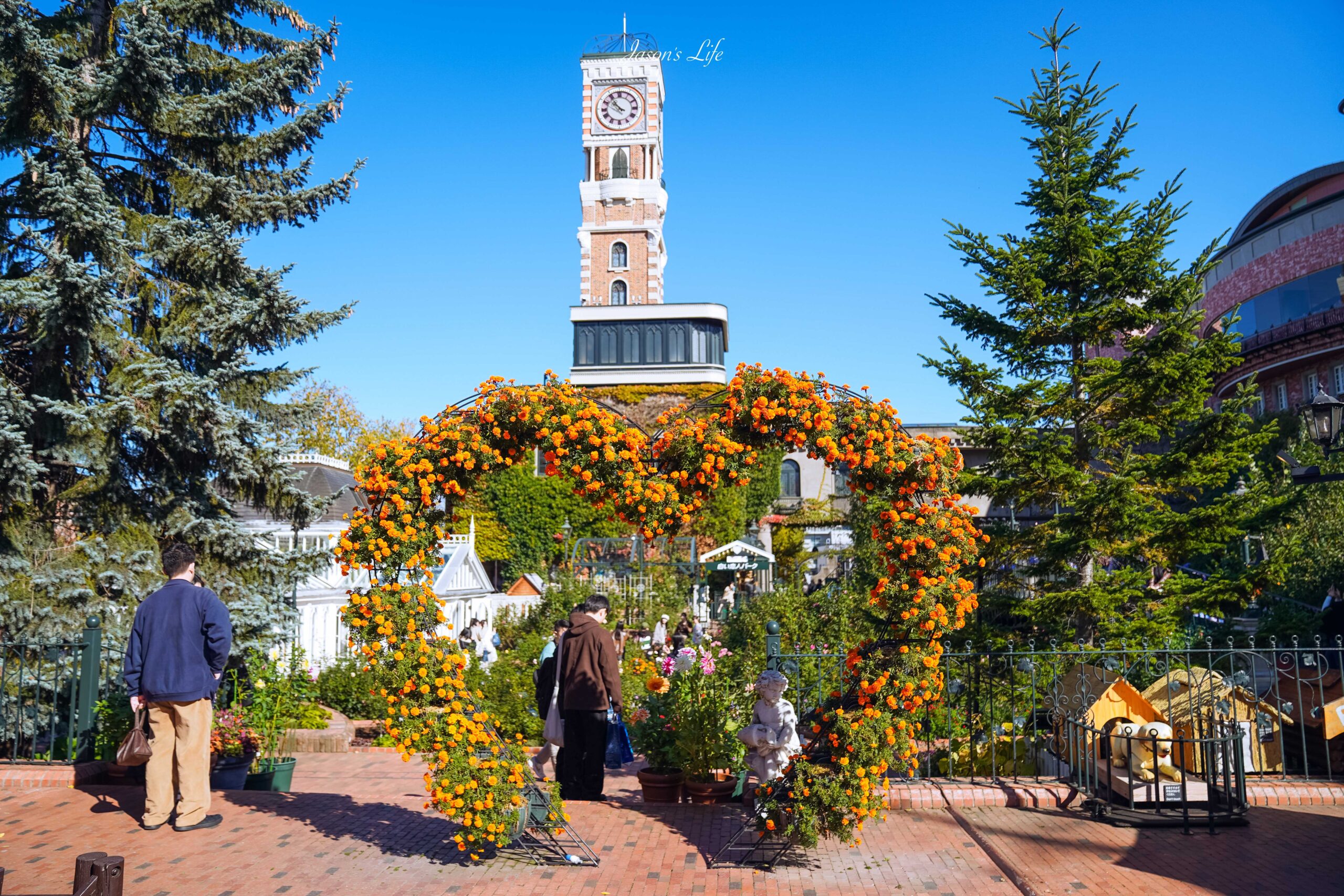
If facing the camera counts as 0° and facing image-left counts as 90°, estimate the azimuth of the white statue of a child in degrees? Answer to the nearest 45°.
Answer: approximately 0°

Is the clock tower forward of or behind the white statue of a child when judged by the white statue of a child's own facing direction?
behind

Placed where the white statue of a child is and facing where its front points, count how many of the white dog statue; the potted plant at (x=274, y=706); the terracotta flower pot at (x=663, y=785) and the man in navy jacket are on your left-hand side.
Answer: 1

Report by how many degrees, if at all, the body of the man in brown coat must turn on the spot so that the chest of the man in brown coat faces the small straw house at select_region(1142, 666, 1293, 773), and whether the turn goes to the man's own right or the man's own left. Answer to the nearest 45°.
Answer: approximately 45° to the man's own right

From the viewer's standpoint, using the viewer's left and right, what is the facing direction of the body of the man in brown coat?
facing away from the viewer and to the right of the viewer

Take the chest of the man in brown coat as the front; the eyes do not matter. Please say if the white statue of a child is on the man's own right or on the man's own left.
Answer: on the man's own right

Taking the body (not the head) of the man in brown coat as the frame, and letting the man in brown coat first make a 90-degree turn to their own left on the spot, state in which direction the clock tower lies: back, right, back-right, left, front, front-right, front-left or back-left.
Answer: front-right

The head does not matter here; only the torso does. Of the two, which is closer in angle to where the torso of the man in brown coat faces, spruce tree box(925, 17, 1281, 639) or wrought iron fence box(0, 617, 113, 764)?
the spruce tree

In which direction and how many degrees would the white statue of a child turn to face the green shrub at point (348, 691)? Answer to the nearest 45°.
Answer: approximately 135° to its right

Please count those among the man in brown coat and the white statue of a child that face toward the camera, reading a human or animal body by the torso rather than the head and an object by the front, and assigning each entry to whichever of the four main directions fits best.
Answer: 1

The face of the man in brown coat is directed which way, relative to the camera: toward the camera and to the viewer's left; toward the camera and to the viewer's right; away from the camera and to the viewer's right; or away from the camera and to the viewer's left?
away from the camera and to the viewer's right

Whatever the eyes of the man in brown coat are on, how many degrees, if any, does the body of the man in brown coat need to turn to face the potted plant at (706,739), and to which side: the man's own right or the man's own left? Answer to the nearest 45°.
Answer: approximately 45° to the man's own right

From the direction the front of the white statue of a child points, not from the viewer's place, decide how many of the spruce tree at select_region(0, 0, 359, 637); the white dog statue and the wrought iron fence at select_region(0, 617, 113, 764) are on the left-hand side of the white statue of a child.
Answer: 1
